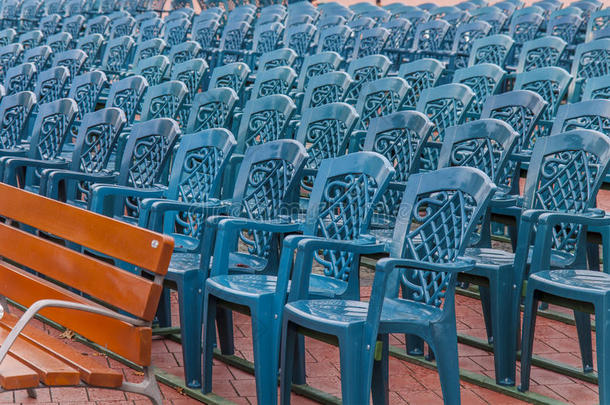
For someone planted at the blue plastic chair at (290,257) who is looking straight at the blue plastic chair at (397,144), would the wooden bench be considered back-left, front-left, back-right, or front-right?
back-left

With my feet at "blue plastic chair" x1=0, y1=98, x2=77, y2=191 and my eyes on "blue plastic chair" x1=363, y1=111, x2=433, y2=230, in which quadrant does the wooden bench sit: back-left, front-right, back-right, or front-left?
front-right

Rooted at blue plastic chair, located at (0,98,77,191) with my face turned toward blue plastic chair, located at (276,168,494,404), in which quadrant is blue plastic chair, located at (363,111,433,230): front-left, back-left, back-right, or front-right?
front-left

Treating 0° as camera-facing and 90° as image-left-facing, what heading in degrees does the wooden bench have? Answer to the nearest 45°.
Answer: approximately 45°

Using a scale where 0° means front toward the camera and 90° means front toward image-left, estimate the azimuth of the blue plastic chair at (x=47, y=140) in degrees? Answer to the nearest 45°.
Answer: approximately 45°

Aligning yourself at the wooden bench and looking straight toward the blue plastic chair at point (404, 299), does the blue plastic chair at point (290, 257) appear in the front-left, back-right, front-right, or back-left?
front-left

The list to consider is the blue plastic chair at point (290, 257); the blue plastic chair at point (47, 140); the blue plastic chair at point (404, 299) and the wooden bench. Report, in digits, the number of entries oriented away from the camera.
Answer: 0

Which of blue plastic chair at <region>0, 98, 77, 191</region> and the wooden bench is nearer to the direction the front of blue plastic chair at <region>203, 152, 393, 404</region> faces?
the wooden bench

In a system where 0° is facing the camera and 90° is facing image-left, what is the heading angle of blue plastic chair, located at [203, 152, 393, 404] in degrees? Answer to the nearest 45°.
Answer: approximately 45°

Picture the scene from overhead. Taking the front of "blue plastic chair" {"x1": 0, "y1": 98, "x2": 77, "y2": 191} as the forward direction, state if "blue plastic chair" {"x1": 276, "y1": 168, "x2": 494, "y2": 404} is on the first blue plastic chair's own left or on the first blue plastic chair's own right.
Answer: on the first blue plastic chair's own left
